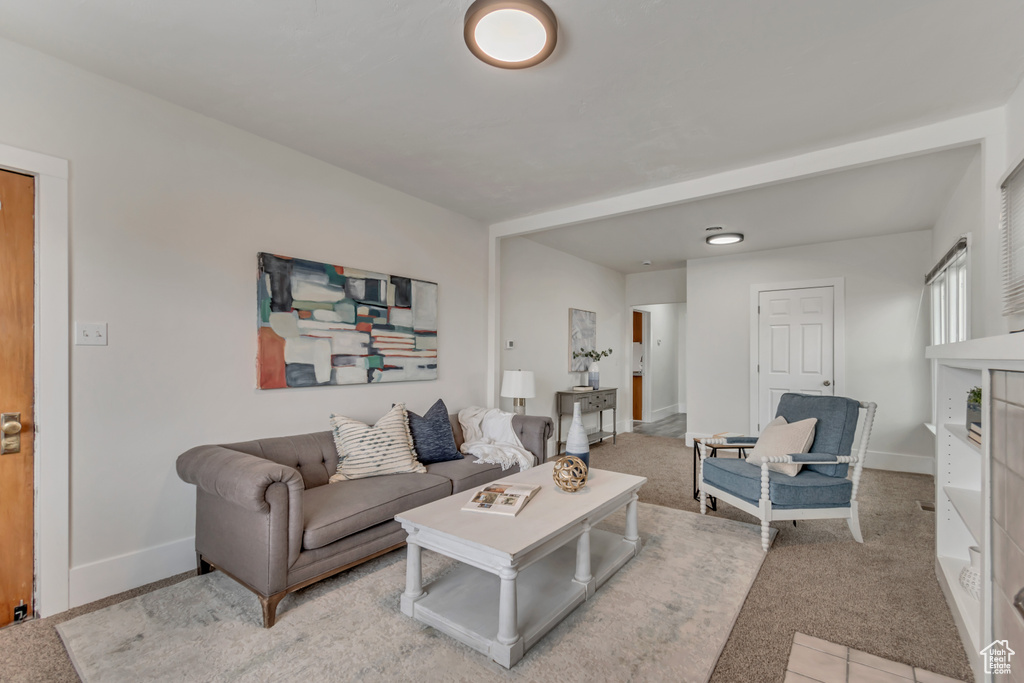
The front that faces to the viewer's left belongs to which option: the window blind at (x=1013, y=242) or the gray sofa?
the window blind

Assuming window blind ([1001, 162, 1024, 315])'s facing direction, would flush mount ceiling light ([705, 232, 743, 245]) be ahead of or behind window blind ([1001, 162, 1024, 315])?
ahead

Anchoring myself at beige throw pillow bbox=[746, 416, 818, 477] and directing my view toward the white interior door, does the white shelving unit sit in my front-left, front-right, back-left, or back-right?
back-right

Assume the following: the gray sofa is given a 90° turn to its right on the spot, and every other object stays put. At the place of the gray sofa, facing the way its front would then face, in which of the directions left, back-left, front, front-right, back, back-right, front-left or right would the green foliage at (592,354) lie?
back

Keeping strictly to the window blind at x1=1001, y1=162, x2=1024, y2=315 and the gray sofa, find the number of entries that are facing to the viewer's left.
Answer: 1

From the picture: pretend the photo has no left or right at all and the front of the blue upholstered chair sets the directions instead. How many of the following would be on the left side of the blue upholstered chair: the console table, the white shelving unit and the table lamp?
1

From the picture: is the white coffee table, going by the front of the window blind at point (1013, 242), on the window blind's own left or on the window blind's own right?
on the window blind's own left

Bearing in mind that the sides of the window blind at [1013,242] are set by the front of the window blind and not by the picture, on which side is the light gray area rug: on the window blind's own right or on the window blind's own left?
on the window blind's own left

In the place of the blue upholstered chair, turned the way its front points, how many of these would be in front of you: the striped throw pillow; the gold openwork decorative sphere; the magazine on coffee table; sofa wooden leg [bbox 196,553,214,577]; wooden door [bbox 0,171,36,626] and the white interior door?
5

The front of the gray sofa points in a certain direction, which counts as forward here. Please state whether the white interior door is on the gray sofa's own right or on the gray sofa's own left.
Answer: on the gray sofa's own left

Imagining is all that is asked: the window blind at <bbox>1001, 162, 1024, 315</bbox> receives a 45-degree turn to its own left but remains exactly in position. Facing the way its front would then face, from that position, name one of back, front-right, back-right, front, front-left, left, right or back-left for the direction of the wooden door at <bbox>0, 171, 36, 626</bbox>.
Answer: front

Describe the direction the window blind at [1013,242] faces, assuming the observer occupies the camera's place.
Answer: facing to the left of the viewer

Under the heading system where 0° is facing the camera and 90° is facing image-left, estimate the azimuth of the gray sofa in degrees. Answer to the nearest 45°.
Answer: approximately 315°
